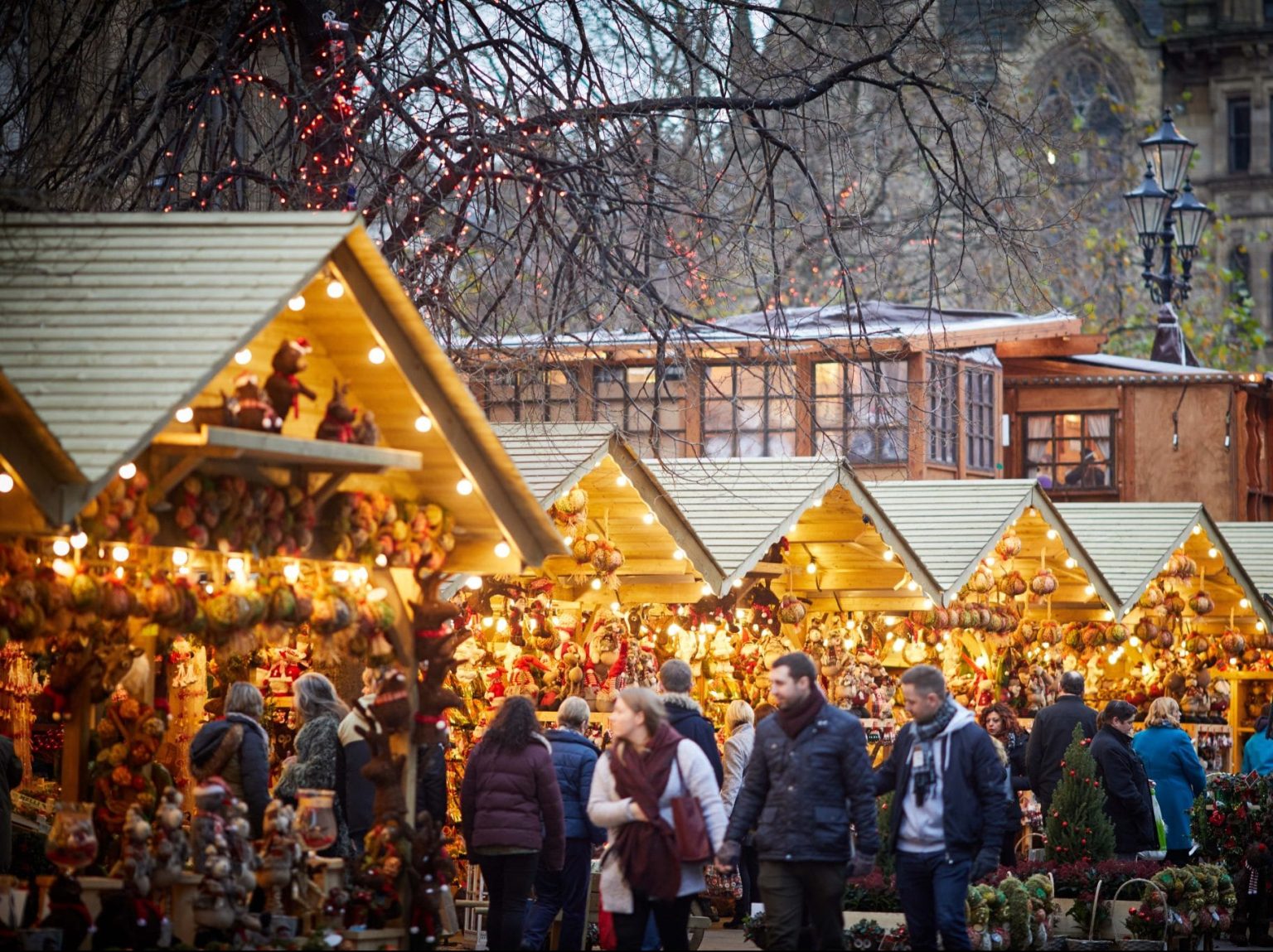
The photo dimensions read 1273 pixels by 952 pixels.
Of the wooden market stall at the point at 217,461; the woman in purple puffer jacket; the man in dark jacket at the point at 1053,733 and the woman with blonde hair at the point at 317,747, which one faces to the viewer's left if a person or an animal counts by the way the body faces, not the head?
the woman with blonde hair

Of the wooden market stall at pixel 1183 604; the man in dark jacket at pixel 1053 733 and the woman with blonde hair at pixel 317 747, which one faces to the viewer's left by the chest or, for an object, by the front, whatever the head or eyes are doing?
the woman with blonde hair

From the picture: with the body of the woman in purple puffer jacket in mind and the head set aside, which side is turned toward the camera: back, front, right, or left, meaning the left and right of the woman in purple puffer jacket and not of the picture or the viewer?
back

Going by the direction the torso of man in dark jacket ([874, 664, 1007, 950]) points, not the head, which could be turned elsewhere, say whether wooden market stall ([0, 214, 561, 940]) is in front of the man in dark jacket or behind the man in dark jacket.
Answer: in front

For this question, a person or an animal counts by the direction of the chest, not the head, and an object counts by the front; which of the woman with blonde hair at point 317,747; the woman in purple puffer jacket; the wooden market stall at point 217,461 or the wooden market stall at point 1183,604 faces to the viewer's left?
the woman with blonde hair

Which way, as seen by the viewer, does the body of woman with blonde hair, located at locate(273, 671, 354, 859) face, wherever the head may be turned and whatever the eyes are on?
to the viewer's left

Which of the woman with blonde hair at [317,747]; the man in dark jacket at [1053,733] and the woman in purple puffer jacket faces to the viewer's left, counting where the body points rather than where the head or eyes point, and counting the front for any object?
the woman with blonde hair

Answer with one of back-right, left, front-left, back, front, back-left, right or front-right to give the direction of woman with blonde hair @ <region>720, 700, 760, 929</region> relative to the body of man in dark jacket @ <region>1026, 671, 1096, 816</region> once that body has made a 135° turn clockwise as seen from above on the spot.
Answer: right

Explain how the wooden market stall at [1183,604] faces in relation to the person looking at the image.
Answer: facing the viewer and to the right of the viewer

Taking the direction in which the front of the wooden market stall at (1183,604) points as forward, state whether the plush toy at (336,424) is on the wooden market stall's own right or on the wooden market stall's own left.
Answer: on the wooden market stall's own right

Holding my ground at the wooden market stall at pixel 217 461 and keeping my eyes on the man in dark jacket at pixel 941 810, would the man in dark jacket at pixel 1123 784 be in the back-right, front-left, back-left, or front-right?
front-left

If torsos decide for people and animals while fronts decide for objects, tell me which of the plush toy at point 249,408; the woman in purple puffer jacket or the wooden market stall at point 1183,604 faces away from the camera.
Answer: the woman in purple puffer jacket

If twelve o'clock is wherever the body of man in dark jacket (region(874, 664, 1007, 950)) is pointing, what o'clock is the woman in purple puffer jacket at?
The woman in purple puffer jacket is roughly at 2 o'clock from the man in dark jacket.

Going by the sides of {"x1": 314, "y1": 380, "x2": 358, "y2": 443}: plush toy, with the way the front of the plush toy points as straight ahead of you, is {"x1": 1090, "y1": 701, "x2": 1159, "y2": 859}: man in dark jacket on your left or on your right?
on your left

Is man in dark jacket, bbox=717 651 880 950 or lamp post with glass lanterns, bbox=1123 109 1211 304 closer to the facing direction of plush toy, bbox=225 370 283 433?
the man in dark jacket

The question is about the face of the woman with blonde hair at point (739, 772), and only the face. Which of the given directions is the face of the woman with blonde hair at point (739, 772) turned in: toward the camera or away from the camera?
away from the camera
